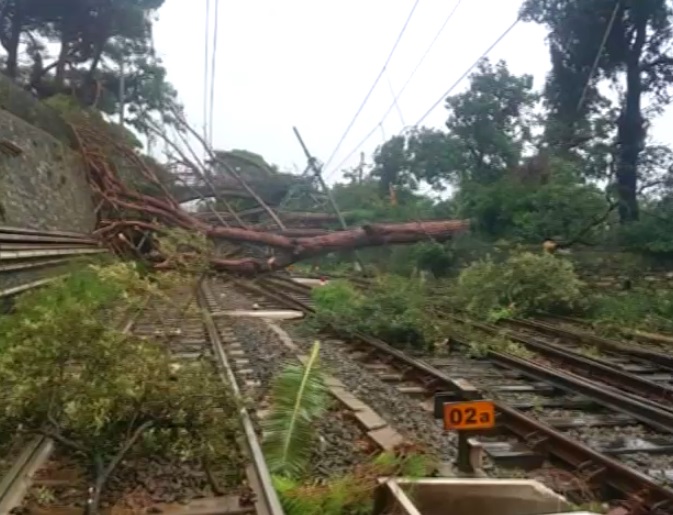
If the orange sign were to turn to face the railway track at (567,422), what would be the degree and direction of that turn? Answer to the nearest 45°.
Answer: approximately 135° to its left

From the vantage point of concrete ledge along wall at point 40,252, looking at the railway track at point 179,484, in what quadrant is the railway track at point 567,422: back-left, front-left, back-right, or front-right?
front-left

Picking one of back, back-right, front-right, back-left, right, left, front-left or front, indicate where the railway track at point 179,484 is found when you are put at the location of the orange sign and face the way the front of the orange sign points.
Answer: front-right

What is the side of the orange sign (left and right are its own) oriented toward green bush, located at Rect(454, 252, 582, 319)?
back

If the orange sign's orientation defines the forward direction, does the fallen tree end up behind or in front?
behind

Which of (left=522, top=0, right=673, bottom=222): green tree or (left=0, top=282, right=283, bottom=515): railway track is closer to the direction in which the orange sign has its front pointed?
the railway track

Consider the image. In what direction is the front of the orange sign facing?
toward the camera

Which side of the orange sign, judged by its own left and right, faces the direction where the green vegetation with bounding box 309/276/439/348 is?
back

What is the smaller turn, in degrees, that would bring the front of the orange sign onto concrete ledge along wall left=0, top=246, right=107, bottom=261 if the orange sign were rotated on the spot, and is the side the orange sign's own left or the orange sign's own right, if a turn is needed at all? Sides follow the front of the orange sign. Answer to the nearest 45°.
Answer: approximately 135° to the orange sign's own right

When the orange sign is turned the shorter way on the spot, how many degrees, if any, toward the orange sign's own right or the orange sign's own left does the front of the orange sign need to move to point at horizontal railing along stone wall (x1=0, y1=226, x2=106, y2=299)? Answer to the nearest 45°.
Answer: approximately 135° to the orange sign's own right

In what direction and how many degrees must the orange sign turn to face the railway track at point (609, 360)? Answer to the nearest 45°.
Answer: approximately 180°

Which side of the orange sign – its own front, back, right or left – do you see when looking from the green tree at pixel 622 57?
back
